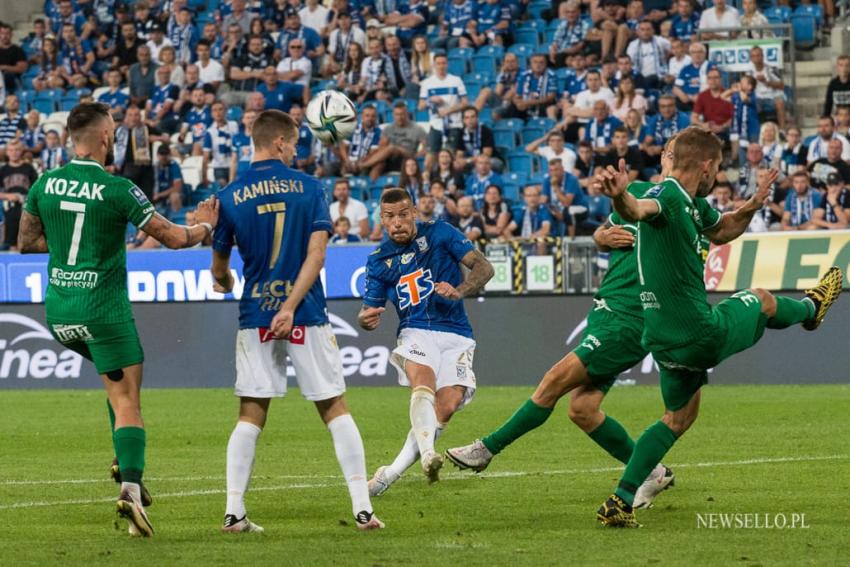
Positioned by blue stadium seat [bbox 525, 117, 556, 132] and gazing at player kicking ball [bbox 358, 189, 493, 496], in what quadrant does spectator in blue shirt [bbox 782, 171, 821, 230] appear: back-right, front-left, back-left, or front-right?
front-left

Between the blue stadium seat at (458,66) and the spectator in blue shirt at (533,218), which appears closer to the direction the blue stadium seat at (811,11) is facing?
the spectator in blue shirt

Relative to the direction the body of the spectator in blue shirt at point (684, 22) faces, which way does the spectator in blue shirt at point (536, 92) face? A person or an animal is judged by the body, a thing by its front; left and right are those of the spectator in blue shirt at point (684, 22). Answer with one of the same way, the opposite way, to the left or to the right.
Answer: the same way

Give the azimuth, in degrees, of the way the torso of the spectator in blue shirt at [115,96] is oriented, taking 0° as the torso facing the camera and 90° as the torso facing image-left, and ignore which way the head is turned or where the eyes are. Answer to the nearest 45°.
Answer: approximately 0°

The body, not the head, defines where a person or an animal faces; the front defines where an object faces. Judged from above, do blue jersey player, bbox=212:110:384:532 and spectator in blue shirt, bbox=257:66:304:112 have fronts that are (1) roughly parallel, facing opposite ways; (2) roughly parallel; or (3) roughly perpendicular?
roughly parallel, facing opposite ways

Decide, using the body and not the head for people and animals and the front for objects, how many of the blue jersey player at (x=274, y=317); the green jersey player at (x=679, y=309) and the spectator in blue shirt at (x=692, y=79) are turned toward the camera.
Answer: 1

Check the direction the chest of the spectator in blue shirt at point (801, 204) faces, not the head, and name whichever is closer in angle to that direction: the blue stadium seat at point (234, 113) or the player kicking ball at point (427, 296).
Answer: the player kicking ball

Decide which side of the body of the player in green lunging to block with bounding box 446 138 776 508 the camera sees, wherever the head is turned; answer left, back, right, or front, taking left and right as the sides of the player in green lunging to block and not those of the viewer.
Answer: left

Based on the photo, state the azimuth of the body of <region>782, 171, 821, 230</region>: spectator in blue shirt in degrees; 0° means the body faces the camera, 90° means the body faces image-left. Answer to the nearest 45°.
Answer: approximately 0°

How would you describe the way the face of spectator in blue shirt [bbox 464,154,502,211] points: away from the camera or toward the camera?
toward the camera

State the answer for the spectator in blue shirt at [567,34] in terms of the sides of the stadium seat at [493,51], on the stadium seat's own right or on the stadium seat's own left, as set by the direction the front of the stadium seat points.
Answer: on the stadium seat's own left

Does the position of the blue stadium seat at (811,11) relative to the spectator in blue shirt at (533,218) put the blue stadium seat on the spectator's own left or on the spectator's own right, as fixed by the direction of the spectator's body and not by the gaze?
on the spectator's own left

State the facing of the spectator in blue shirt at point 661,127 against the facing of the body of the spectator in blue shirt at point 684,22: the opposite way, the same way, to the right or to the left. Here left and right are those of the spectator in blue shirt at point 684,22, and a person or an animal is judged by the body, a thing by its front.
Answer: the same way

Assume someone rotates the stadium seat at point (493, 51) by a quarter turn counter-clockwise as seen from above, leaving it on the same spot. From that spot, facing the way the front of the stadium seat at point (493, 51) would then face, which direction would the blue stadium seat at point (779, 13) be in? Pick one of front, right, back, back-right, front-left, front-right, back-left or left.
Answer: front

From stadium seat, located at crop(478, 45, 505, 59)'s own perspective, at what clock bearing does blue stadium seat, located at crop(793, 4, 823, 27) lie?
The blue stadium seat is roughly at 9 o'clock from the stadium seat.

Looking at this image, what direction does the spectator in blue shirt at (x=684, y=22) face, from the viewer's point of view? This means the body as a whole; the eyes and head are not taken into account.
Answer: toward the camera

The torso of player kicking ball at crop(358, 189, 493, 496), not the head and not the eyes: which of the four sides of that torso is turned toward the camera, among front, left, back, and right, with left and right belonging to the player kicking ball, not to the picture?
front

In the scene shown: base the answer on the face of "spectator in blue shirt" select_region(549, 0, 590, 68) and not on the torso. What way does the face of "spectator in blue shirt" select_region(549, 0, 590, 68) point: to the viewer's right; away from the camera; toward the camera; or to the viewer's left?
toward the camera

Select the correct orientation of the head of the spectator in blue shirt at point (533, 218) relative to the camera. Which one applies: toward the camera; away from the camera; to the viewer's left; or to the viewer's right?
toward the camera

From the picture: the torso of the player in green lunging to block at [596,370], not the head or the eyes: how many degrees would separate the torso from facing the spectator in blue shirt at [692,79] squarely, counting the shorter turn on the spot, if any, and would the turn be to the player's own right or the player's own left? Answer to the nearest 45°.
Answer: approximately 90° to the player's own right
